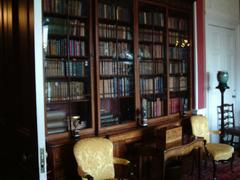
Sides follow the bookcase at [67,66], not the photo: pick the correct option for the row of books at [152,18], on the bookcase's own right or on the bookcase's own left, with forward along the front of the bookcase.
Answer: on the bookcase's own left

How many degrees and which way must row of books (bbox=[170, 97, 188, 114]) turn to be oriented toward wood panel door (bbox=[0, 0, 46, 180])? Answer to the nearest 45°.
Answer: approximately 45° to its right

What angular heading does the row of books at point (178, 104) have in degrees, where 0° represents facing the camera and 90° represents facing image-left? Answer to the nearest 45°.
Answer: approximately 315°

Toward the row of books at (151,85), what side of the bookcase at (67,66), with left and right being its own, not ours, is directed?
left

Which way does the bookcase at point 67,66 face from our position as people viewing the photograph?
facing the viewer and to the right of the viewer

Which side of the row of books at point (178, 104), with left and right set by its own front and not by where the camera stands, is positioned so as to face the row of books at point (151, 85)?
right

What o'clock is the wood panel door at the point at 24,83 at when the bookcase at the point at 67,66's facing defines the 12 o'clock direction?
The wood panel door is roughly at 2 o'clock from the bookcase.

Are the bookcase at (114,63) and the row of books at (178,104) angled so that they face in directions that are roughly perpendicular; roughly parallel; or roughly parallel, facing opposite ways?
roughly parallel

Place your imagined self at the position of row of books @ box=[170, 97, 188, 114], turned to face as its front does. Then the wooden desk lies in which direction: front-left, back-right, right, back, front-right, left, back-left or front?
front-right

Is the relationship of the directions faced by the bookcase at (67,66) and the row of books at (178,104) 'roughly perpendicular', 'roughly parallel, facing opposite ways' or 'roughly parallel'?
roughly parallel

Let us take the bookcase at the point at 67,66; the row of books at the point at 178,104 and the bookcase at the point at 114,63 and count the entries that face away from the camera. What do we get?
0
